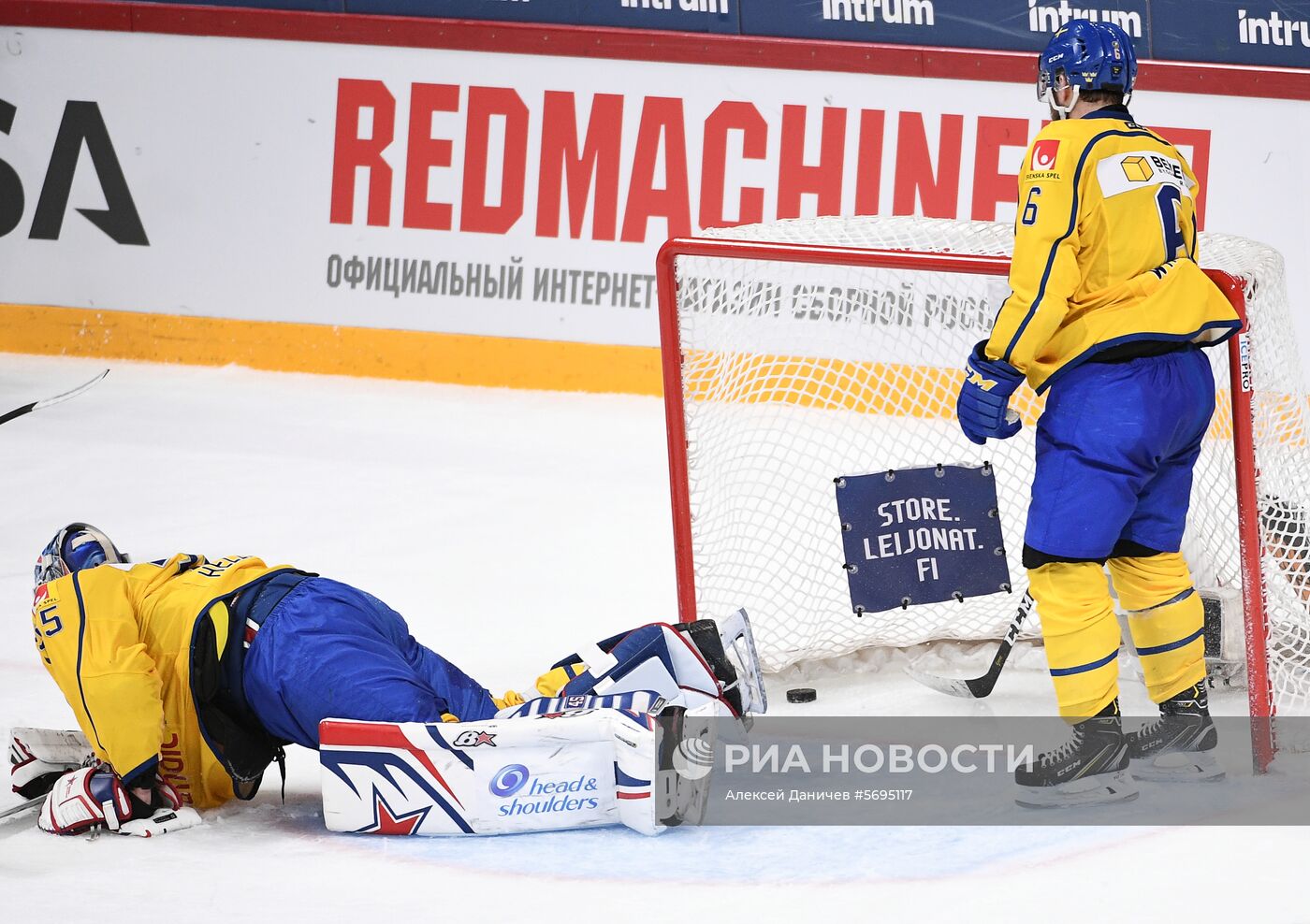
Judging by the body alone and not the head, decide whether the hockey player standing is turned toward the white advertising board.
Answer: yes

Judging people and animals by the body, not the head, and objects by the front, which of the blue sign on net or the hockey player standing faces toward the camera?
the blue sign on net

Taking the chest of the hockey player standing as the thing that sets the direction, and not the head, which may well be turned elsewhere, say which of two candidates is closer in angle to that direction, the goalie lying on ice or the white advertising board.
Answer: the white advertising board

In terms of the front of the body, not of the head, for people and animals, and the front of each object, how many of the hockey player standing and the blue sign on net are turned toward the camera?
1

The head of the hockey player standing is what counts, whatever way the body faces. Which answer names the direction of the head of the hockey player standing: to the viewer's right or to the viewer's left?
to the viewer's left

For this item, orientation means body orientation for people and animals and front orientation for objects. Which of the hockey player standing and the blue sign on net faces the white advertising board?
the hockey player standing

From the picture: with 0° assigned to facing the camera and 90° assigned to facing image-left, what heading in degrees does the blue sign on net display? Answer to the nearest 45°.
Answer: approximately 0°

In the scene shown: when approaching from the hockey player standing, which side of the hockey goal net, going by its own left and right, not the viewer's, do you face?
left

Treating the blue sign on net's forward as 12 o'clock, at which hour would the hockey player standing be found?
The hockey player standing is roughly at 11 o'clock from the blue sign on net.

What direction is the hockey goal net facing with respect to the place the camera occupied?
facing the viewer and to the left of the viewer

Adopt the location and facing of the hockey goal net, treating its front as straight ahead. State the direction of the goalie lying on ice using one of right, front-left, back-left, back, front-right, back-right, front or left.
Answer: front

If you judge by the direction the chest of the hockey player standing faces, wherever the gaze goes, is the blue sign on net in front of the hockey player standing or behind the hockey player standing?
in front
